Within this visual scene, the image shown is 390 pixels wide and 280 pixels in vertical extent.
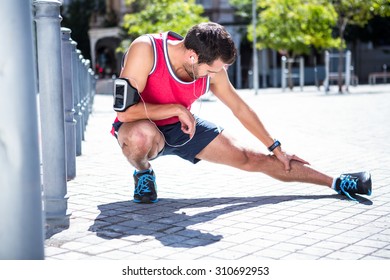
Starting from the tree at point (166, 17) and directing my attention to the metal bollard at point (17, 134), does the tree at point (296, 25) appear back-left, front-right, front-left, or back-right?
back-left

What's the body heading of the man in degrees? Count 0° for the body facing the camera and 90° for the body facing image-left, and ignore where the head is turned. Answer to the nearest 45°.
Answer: approximately 315°

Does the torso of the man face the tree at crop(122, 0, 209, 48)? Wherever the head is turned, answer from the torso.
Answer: no

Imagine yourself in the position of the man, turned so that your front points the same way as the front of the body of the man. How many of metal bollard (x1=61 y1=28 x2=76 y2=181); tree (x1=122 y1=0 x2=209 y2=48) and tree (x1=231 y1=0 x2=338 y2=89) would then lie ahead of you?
0

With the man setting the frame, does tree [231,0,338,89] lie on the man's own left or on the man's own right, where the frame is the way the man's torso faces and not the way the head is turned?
on the man's own left

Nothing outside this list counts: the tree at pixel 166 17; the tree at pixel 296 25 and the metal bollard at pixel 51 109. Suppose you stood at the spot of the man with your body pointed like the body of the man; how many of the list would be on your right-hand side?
1

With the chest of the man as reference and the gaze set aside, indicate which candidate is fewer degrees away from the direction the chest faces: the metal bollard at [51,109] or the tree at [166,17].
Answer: the metal bollard

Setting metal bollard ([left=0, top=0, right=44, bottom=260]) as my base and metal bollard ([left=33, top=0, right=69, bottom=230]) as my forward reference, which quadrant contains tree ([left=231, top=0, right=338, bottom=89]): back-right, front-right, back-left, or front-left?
front-right

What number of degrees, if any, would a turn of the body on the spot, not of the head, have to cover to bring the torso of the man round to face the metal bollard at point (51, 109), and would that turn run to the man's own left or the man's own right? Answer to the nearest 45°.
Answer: approximately 90° to the man's own right

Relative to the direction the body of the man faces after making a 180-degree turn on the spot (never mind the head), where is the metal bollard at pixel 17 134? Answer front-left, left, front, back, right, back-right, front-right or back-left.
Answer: back-left
